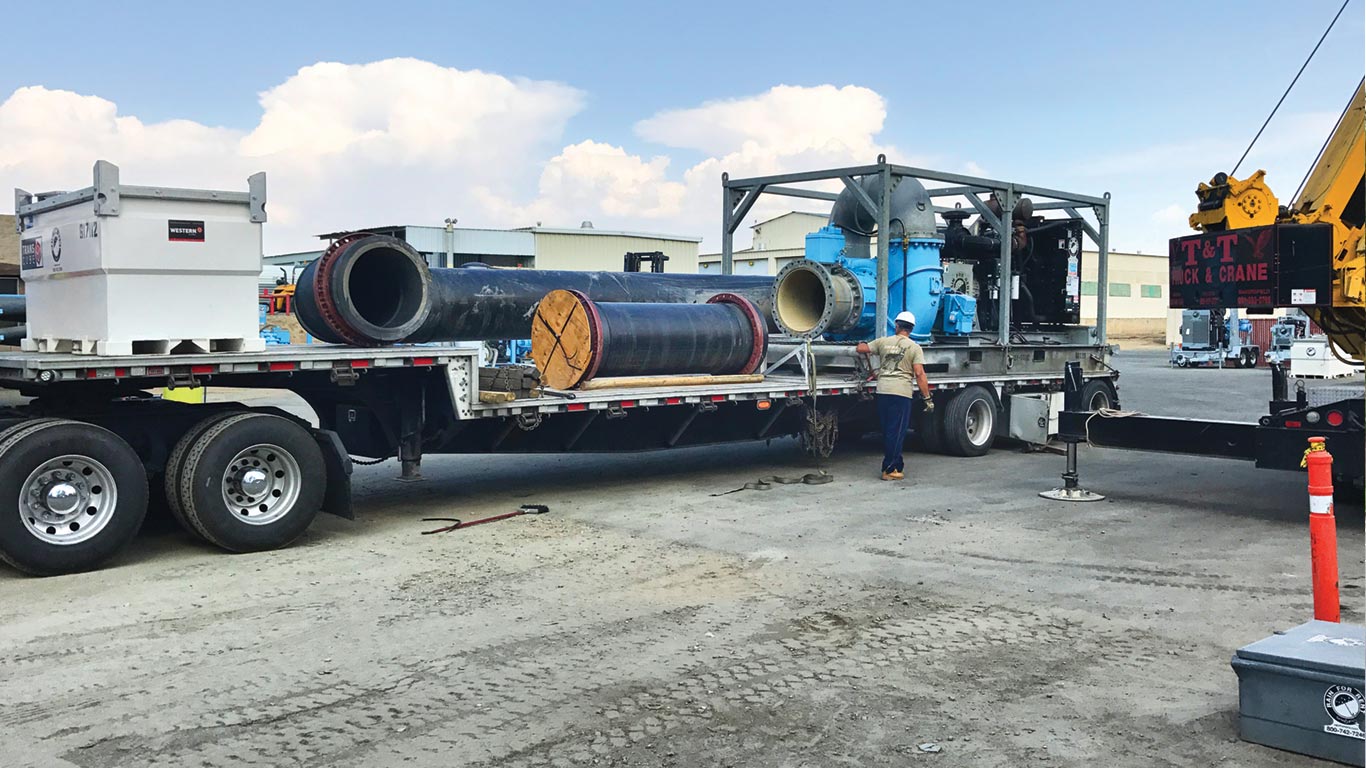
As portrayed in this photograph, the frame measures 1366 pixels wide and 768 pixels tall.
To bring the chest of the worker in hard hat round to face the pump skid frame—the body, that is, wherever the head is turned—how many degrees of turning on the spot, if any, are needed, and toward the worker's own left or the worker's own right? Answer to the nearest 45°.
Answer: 0° — they already face it

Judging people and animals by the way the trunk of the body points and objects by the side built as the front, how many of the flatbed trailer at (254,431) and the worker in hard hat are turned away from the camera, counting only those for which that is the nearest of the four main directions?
1

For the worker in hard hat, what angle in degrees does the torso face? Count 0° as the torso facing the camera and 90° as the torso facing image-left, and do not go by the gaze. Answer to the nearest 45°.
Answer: approximately 180°

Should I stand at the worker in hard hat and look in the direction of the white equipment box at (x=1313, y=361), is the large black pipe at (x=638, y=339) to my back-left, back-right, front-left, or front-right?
back-left

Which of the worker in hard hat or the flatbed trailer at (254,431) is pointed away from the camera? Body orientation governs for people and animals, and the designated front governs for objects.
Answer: the worker in hard hat

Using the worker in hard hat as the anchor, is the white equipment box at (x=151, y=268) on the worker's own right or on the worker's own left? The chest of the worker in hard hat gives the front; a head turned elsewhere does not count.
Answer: on the worker's own left

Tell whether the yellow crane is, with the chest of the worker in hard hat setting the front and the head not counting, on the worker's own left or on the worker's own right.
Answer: on the worker's own right

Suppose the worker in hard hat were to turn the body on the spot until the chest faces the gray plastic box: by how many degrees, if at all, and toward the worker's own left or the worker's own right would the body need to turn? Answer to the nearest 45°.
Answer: approximately 180°
